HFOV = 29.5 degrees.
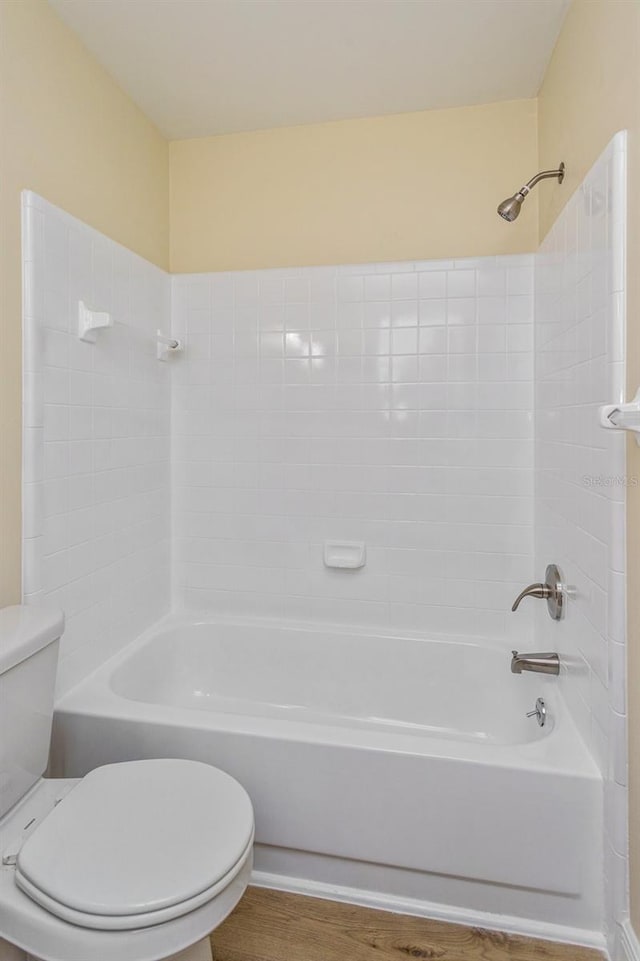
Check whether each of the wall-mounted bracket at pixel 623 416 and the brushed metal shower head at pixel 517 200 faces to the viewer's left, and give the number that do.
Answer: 2

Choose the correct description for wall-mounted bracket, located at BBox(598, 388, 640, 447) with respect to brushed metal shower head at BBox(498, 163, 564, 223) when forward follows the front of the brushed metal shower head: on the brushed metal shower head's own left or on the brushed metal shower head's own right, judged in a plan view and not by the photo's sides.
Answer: on the brushed metal shower head's own left

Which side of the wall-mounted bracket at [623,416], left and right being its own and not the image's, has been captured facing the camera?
left

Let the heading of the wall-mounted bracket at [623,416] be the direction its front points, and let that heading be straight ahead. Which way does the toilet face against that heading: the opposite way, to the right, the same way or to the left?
the opposite way

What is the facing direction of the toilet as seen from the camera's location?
facing the viewer and to the right of the viewer

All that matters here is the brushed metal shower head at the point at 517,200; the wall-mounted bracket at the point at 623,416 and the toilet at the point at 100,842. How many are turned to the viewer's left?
2

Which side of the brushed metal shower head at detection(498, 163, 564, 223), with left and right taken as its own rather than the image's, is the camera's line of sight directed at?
left
